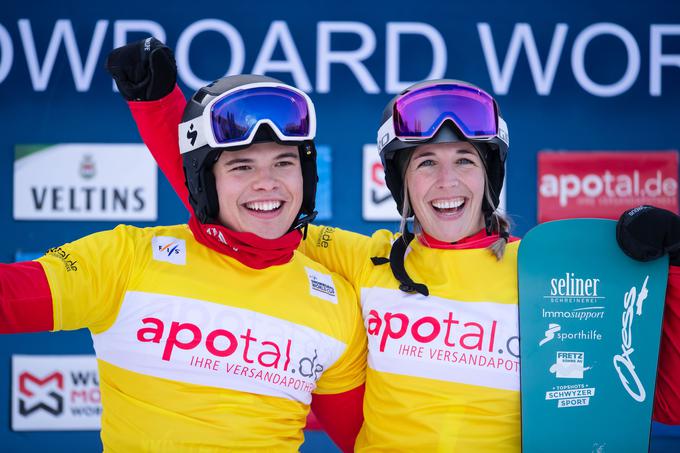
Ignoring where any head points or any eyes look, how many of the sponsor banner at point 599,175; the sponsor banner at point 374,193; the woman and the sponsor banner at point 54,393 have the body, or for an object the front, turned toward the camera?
4

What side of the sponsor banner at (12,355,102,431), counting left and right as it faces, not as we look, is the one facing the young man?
front

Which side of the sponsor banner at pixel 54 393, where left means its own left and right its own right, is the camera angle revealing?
front

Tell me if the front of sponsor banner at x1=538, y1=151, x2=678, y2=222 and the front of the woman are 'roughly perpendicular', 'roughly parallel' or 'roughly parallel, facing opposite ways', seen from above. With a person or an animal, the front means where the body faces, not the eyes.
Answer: roughly parallel

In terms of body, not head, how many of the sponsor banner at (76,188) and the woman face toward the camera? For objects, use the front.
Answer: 2

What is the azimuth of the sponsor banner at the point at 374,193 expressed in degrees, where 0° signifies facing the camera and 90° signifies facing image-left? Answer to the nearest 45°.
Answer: approximately 0°

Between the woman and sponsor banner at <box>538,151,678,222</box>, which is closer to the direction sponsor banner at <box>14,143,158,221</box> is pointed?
the woman

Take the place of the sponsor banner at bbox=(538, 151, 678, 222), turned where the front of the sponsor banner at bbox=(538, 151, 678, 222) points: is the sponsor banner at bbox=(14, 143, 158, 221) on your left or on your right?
on your right

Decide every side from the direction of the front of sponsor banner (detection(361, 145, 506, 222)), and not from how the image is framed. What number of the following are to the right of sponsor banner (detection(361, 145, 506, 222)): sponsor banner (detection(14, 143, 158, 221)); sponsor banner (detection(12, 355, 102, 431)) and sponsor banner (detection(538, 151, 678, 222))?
2

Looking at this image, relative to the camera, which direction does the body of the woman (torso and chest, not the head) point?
toward the camera
